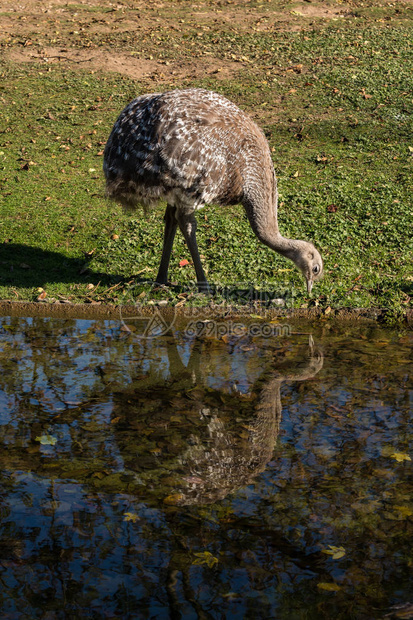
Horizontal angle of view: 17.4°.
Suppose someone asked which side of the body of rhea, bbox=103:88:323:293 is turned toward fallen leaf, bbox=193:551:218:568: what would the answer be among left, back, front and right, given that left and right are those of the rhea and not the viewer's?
right

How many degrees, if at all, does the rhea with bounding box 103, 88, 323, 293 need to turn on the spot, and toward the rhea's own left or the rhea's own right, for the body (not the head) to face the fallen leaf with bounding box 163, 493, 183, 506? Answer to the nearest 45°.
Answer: approximately 90° to the rhea's own right

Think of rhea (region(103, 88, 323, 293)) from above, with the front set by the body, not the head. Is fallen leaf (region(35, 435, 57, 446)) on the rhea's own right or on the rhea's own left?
on the rhea's own right

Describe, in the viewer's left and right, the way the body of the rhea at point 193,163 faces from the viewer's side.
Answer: facing to the right of the viewer

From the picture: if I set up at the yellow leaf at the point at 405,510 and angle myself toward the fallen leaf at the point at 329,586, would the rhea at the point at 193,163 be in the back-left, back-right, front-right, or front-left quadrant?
back-right

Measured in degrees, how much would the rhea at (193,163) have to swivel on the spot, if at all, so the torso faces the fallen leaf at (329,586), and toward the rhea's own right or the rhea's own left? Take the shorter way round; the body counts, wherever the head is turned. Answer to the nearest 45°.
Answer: approximately 90° to the rhea's own right

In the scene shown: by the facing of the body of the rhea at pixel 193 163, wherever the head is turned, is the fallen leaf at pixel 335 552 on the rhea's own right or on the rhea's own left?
on the rhea's own right
